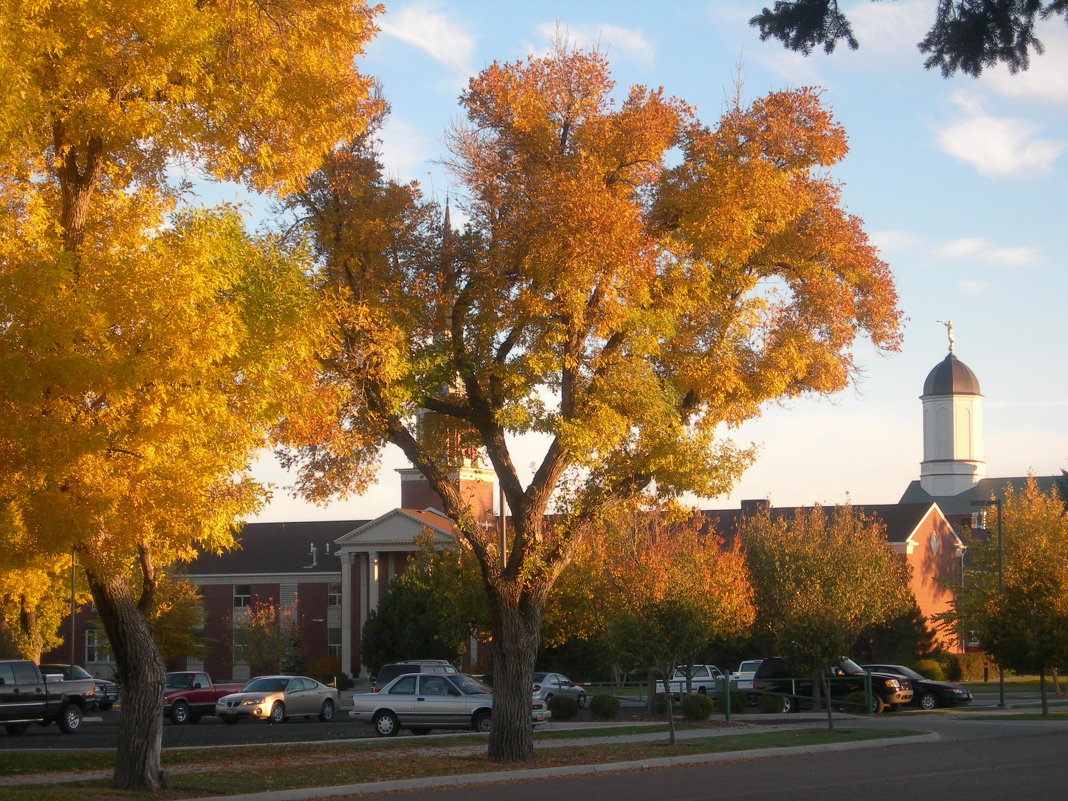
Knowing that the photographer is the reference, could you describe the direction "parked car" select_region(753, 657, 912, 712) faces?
facing the viewer and to the right of the viewer

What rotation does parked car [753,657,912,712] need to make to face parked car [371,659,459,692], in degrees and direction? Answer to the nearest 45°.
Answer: approximately 135° to its right
